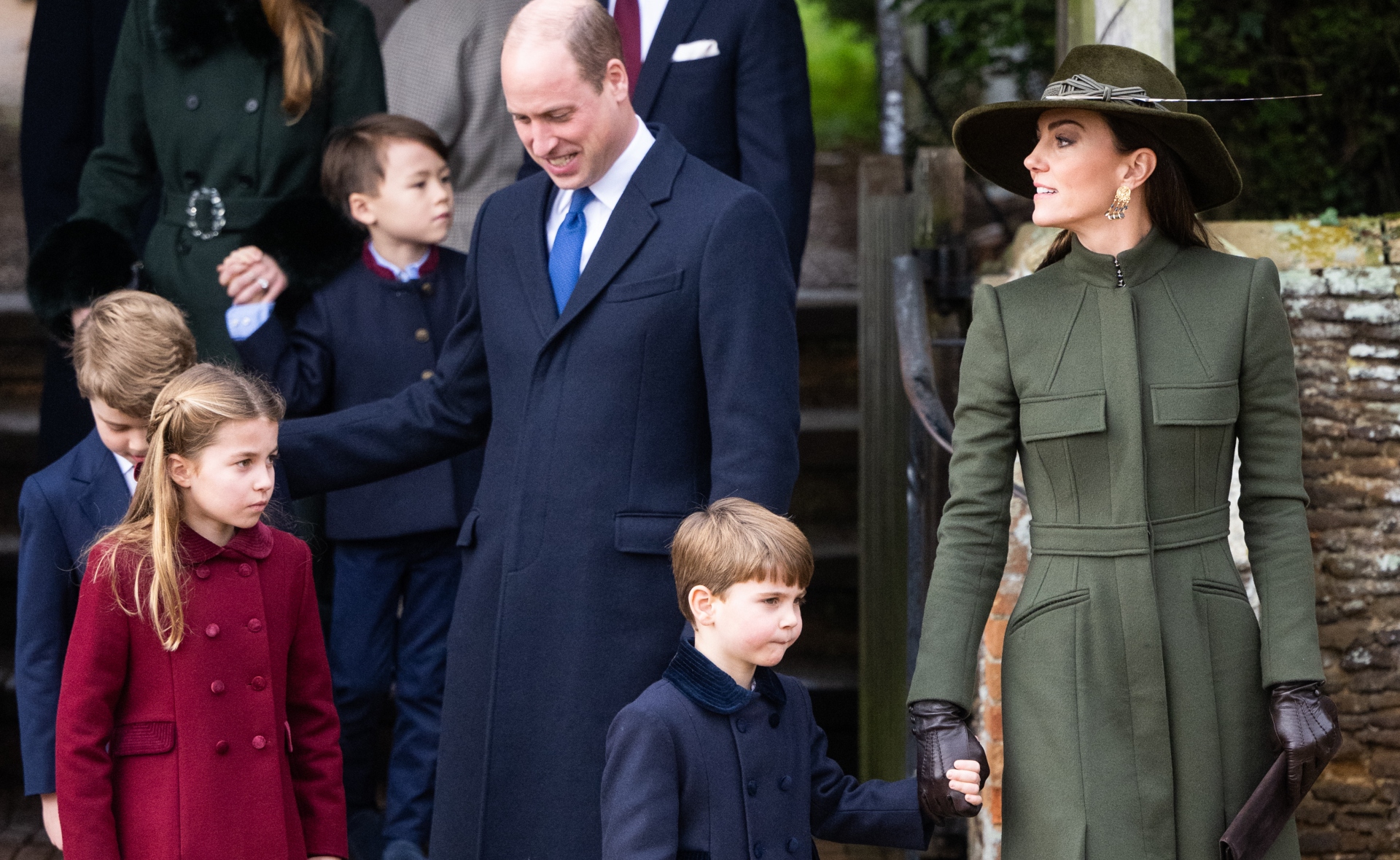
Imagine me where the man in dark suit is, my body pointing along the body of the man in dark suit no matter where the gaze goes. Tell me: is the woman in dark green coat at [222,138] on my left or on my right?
on my right

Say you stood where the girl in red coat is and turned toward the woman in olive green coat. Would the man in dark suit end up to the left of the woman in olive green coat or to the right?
left

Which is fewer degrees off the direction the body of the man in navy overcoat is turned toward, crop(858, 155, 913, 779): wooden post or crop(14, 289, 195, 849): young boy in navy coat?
the young boy in navy coat

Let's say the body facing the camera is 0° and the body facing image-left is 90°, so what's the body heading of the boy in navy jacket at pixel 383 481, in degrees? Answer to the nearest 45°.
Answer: approximately 315°

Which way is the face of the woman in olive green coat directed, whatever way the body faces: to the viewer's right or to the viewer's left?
to the viewer's left

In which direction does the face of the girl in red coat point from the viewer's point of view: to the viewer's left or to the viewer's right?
to the viewer's right

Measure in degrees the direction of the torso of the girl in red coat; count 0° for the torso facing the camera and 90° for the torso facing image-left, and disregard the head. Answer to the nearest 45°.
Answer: approximately 315°

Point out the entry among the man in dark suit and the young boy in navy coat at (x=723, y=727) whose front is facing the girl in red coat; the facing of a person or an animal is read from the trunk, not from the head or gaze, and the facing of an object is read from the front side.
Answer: the man in dark suit

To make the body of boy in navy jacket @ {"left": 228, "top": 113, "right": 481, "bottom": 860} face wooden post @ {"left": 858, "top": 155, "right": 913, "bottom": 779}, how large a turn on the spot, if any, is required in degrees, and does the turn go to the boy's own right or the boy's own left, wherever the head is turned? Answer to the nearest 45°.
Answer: approximately 45° to the boy's own left
